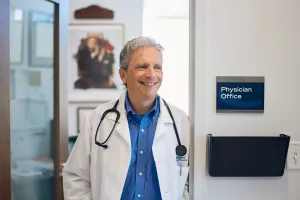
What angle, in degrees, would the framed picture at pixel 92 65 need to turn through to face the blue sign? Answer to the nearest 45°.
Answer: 0° — it already faces it

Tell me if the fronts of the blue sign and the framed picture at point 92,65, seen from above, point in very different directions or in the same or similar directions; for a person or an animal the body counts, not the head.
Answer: same or similar directions

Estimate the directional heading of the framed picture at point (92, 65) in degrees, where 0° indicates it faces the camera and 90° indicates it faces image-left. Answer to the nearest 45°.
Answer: approximately 0°

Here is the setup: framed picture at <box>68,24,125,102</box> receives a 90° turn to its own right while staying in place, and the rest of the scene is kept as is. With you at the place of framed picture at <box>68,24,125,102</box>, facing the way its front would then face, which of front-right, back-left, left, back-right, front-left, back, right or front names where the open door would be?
left

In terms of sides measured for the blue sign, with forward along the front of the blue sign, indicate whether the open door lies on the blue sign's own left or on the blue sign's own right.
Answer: on the blue sign's own right

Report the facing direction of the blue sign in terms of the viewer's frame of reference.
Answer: facing the viewer

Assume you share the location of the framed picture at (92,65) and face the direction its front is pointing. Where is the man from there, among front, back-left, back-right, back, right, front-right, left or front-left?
front

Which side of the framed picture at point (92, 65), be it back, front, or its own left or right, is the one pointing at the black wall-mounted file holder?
front
